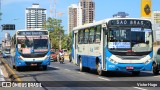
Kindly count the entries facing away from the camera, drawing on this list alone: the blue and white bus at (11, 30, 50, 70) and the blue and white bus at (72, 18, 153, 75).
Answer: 0

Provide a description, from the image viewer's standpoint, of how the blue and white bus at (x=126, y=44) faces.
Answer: facing the viewer and to the right of the viewer

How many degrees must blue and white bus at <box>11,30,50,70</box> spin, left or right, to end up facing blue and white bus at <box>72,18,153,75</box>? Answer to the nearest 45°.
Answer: approximately 45° to its left

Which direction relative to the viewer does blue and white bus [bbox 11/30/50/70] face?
toward the camera

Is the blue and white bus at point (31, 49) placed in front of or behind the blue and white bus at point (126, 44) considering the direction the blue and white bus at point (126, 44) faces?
behind
